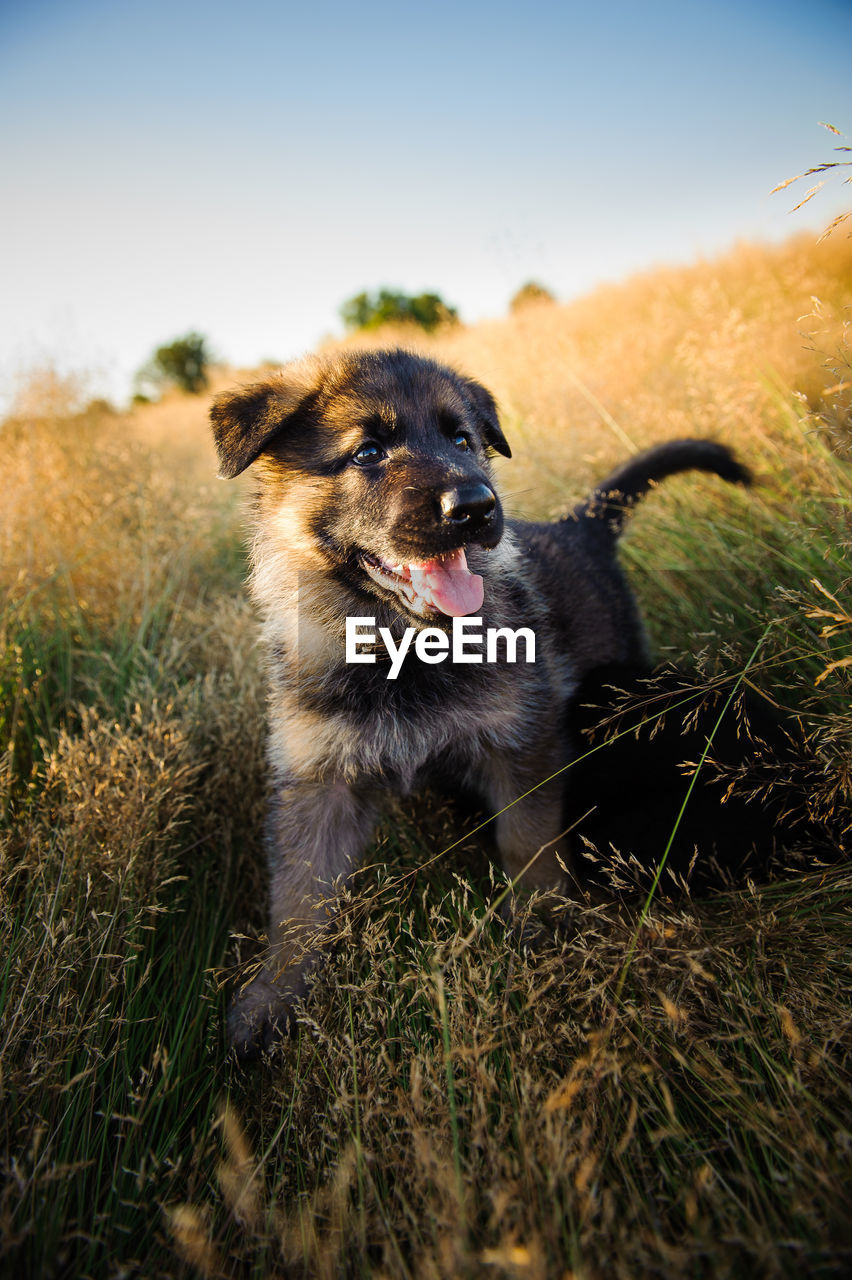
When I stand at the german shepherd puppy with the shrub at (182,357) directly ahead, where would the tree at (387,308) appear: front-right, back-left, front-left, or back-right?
front-right

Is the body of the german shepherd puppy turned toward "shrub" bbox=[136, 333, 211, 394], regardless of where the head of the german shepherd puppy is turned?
no

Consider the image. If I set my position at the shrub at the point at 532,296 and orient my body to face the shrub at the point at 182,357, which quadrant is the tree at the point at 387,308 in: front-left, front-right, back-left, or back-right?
front-right

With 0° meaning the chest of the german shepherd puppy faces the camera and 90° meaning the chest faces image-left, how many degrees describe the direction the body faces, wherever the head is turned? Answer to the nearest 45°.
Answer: approximately 45°

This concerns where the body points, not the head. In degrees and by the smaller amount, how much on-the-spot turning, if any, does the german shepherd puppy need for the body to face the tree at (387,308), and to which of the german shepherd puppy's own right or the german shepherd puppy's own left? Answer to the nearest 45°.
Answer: approximately 135° to the german shepherd puppy's own right

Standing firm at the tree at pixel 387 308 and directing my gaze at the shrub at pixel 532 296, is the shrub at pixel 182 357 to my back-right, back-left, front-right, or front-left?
back-right

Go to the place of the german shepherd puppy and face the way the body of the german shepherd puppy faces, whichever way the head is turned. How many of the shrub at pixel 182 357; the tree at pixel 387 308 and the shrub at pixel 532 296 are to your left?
0

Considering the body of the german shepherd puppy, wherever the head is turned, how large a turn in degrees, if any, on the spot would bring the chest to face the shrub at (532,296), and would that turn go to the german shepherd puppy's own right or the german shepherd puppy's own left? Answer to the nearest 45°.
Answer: approximately 135° to the german shepherd puppy's own right

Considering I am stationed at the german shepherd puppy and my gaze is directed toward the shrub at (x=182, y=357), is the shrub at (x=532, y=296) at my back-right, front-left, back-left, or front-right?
front-right

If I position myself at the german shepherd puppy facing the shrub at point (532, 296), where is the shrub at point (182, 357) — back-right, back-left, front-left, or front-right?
front-left
